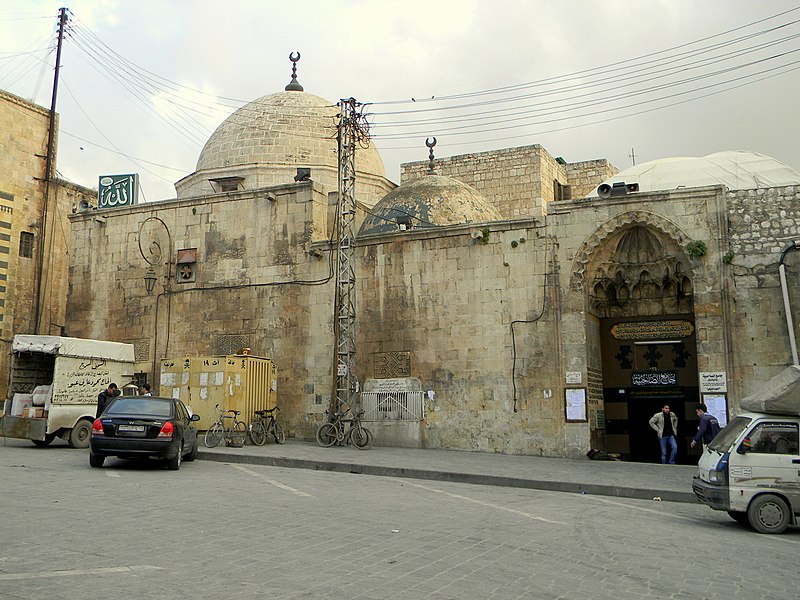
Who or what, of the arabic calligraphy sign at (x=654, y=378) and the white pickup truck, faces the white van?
the arabic calligraphy sign

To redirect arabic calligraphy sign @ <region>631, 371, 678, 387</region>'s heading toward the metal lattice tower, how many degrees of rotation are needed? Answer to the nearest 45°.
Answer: approximately 90° to its right

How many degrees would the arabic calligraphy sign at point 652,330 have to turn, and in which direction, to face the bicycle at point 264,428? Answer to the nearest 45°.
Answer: approximately 90° to its right

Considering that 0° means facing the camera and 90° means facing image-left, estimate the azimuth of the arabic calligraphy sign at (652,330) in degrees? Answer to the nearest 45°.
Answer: approximately 0°

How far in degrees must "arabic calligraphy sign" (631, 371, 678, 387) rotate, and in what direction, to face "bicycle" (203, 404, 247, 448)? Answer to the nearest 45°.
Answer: approximately 45° to its right

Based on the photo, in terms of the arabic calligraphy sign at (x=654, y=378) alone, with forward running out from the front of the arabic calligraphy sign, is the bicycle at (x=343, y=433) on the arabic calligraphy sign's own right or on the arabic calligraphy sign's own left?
on the arabic calligraphy sign's own right

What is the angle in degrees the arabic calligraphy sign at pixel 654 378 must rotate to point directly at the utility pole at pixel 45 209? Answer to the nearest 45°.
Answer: approximately 90° to its right
